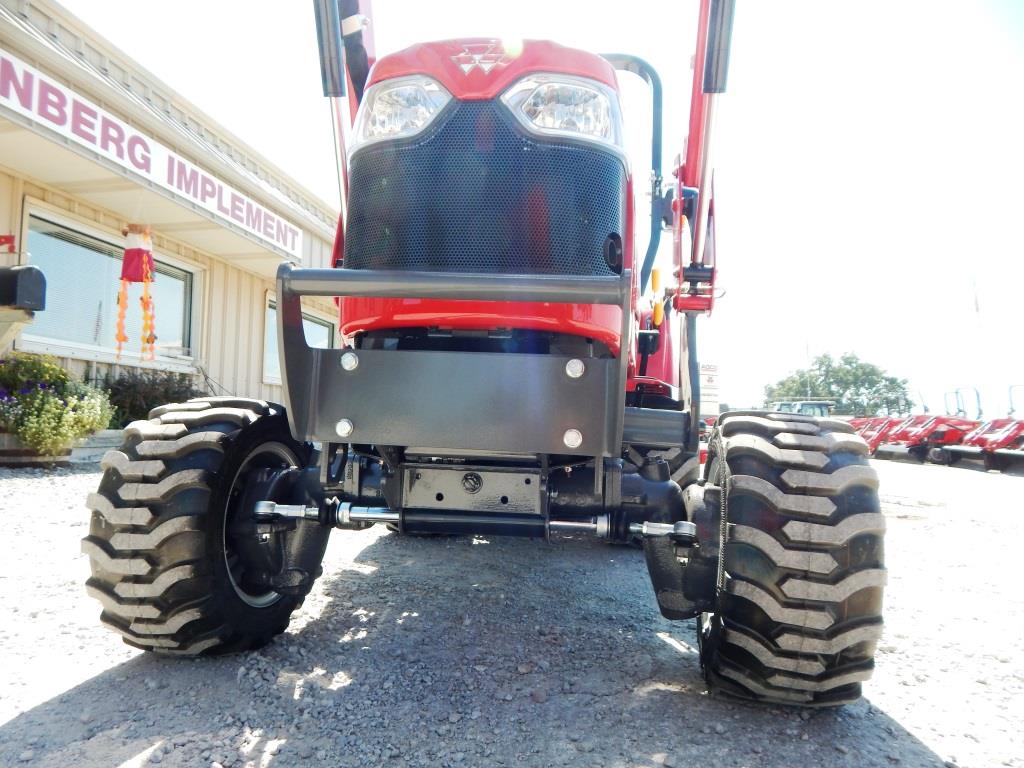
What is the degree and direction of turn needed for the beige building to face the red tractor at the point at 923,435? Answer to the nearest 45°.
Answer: approximately 45° to its left

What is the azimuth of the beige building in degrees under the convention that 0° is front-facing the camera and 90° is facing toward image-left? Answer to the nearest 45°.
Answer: approximately 315°

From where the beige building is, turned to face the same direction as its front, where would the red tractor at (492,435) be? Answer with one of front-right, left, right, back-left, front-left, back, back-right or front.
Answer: front-right

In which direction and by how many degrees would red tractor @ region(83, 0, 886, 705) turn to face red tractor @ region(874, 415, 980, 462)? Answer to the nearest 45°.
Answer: approximately 135° to its left

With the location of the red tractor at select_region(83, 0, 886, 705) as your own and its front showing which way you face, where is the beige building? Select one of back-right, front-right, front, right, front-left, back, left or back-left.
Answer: back-right

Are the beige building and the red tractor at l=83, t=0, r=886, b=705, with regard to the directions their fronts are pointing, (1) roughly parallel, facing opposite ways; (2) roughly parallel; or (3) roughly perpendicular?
roughly perpendicular

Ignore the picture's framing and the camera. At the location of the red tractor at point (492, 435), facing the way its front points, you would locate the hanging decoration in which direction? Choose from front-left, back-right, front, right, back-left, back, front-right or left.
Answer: back-right

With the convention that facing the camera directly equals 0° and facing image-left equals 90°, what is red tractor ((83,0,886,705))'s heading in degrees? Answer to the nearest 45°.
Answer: approximately 0°

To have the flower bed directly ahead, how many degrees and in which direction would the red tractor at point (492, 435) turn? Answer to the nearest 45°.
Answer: approximately 135° to its right

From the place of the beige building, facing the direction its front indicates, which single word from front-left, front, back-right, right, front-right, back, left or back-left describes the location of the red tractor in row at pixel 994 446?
front-left
